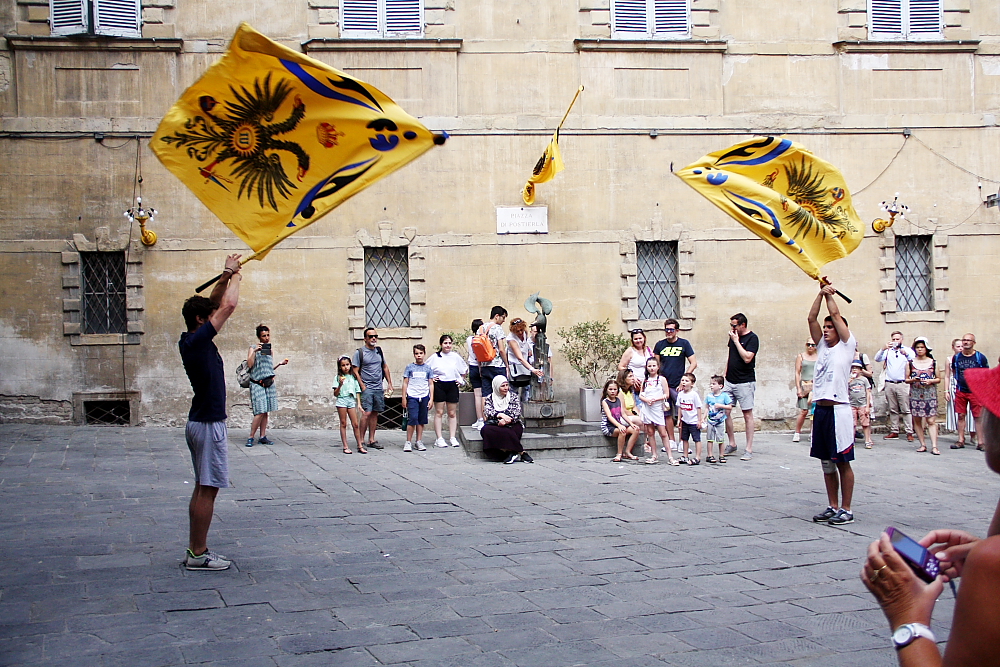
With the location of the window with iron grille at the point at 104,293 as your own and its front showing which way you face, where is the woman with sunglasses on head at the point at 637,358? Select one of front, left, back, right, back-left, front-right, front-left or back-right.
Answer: front-left

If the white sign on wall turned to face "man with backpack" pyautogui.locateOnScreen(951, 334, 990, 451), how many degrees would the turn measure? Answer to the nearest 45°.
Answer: approximately 90° to its left

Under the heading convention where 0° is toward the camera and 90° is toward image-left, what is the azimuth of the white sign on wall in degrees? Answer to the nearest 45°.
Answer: approximately 0°

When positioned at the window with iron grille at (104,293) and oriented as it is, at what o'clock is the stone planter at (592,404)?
The stone planter is roughly at 10 o'clock from the window with iron grille.

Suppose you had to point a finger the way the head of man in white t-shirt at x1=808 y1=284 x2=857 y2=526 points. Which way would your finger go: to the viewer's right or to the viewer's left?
to the viewer's left
